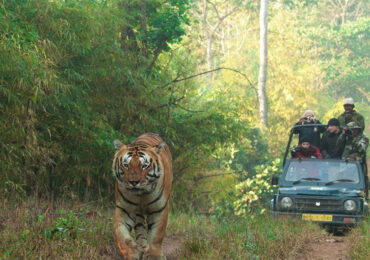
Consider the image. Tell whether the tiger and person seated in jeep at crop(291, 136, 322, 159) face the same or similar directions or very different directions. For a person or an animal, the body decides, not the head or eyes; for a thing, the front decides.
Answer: same or similar directions

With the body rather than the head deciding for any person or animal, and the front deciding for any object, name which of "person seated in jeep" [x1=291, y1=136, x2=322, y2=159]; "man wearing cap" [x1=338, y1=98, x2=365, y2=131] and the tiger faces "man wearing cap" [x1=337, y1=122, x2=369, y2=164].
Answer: "man wearing cap" [x1=338, y1=98, x2=365, y2=131]

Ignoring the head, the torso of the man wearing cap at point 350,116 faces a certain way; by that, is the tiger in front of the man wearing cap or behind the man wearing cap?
in front

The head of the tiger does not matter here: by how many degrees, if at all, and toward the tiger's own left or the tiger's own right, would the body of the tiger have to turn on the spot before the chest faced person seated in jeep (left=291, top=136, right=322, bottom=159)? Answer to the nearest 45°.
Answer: approximately 135° to the tiger's own left

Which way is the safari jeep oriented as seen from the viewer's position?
toward the camera

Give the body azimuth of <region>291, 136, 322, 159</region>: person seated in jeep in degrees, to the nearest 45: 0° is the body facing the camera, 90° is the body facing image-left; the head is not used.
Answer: approximately 0°

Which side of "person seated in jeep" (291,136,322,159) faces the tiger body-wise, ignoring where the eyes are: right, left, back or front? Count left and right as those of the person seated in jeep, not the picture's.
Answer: front

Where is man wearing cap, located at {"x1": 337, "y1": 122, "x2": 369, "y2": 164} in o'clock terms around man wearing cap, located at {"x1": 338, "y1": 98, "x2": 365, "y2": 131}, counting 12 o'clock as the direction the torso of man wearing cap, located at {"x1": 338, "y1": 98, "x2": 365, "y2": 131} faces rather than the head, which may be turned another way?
man wearing cap, located at {"x1": 337, "y1": 122, "x2": 369, "y2": 164} is roughly at 12 o'clock from man wearing cap, located at {"x1": 338, "y1": 98, "x2": 365, "y2": 131}.

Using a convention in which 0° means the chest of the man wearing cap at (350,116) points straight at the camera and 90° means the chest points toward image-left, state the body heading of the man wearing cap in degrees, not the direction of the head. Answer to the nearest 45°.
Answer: approximately 0°

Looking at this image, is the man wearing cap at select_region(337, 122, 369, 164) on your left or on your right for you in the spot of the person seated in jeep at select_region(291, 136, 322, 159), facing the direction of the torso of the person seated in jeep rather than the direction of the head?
on your left

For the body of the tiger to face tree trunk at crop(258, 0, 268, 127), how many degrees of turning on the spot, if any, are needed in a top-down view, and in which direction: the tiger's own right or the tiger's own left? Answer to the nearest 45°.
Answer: approximately 180°

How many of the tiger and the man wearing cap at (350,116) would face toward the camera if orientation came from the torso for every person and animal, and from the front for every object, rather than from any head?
2
